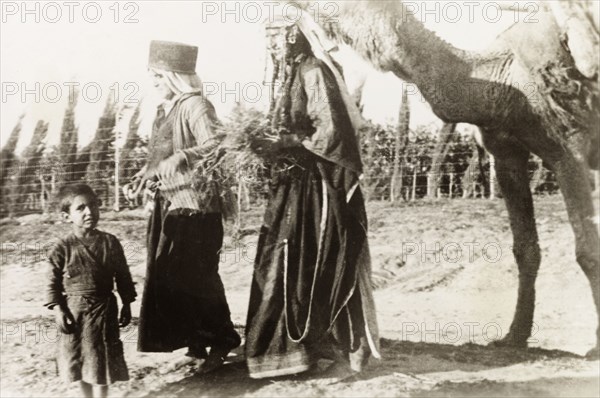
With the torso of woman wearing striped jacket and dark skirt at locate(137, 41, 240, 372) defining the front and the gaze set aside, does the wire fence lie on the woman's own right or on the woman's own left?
on the woman's own right

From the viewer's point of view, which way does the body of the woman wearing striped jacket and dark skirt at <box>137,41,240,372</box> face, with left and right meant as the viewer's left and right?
facing to the left of the viewer

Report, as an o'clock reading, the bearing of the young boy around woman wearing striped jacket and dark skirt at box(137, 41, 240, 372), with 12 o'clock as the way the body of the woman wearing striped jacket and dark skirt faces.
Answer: The young boy is roughly at 11 o'clock from the woman wearing striped jacket and dark skirt.

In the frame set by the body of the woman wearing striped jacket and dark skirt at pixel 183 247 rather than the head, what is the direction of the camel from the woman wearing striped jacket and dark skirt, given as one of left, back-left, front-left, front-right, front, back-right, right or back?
back

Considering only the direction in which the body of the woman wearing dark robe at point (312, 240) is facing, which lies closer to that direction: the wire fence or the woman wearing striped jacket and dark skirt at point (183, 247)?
the woman wearing striped jacket and dark skirt

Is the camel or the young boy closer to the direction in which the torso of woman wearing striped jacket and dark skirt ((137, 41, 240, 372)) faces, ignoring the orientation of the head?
the young boy
